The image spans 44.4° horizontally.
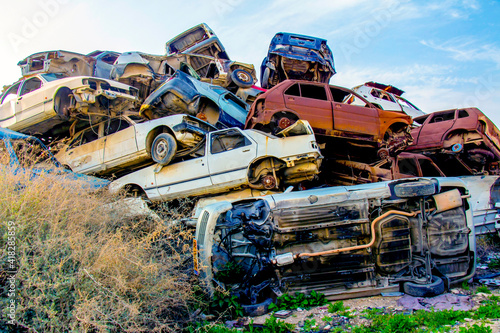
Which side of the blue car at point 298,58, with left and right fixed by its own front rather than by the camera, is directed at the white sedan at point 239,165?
front

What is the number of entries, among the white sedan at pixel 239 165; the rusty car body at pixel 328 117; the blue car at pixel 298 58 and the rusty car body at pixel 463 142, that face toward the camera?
1

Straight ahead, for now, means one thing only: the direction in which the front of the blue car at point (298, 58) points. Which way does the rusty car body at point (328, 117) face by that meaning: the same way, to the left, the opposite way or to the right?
to the left

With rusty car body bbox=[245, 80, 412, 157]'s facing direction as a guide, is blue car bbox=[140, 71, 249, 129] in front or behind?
behind

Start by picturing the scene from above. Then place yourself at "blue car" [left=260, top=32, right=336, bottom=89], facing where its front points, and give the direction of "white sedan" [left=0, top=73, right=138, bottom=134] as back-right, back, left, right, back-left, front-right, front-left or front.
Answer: front-right

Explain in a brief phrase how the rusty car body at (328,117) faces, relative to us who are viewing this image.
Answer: facing to the right of the viewer

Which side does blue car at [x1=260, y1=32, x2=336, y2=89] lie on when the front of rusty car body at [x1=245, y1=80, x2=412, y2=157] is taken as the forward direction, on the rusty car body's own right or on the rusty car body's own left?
on the rusty car body's own left

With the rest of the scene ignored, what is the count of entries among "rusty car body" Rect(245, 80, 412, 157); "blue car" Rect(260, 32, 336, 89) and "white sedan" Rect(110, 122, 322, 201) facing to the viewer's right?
1

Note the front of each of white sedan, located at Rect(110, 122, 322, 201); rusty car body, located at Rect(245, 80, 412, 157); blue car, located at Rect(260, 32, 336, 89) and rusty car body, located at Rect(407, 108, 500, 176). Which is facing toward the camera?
the blue car
